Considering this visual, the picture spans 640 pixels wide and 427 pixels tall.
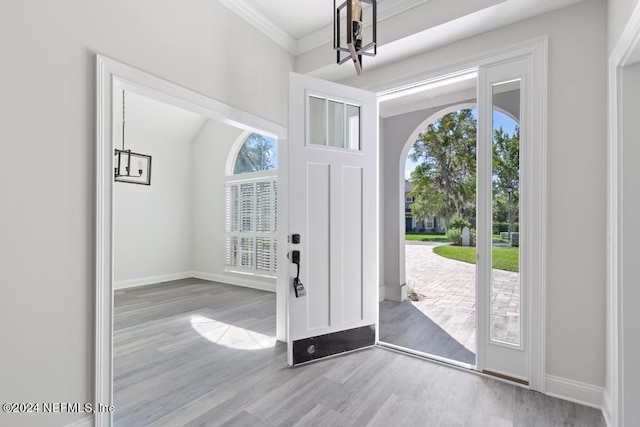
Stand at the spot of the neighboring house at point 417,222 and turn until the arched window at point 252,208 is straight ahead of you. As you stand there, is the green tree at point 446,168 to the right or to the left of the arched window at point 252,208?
left

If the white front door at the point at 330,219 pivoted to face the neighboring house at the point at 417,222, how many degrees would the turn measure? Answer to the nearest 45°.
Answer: approximately 135° to its left

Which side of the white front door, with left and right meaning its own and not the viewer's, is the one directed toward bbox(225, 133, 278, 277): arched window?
back

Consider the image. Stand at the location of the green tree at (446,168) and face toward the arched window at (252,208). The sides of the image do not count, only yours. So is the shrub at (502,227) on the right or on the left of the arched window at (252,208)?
left

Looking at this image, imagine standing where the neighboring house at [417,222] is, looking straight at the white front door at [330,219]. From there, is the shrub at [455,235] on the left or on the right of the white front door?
left

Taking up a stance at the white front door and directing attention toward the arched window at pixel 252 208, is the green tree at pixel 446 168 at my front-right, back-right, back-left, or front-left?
front-right

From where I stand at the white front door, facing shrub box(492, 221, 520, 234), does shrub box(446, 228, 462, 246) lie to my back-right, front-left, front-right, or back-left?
front-left

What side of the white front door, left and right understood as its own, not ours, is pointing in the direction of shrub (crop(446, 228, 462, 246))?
left

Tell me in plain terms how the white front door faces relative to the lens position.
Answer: facing the viewer and to the right of the viewer

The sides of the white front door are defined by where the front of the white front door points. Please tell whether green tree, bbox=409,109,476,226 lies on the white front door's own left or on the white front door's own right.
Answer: on the white front door's own left

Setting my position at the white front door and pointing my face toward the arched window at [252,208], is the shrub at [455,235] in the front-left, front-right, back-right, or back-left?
front-right
